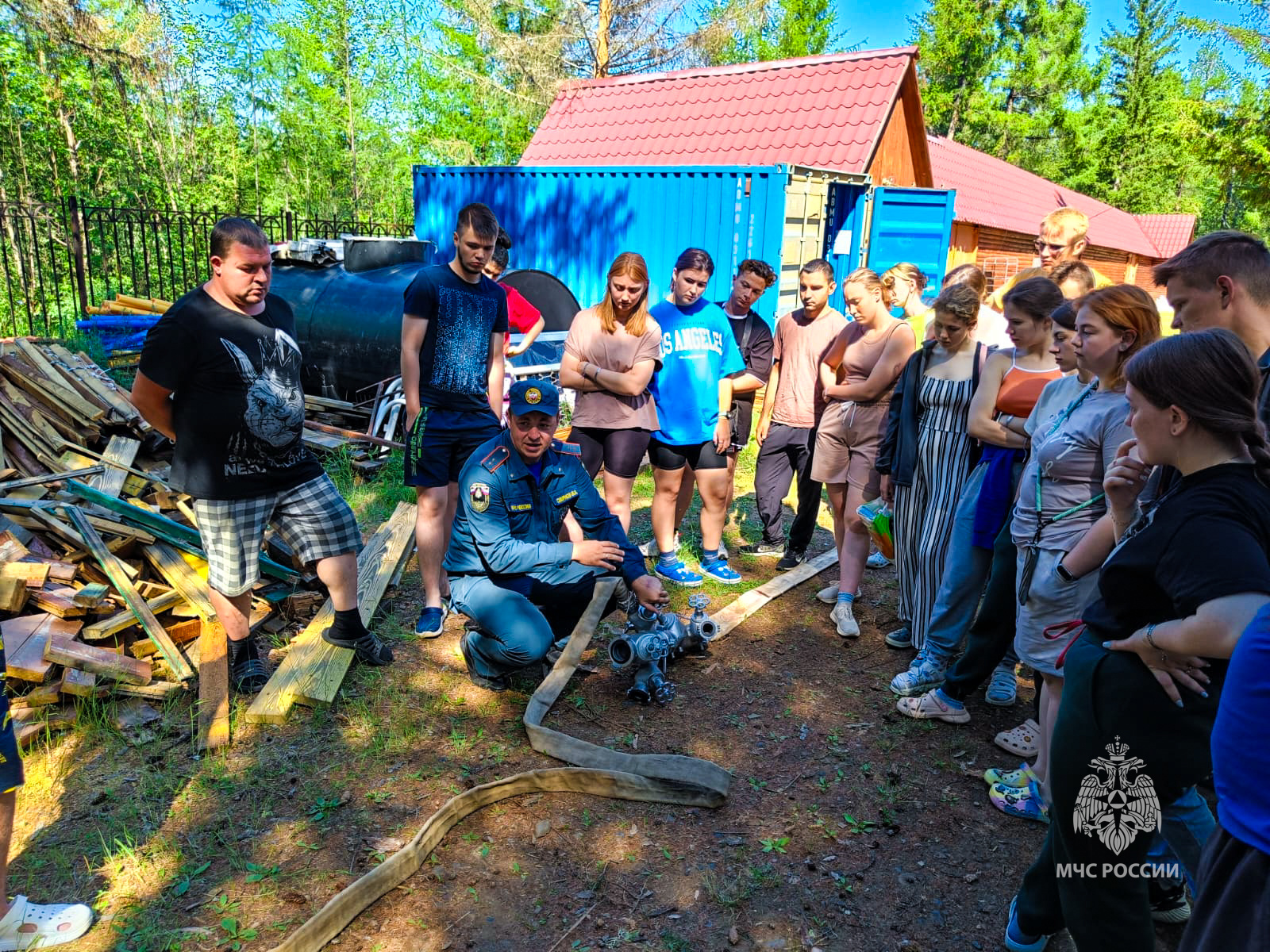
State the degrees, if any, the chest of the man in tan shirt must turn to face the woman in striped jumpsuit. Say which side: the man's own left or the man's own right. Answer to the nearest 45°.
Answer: approximately 90° to the man's own left

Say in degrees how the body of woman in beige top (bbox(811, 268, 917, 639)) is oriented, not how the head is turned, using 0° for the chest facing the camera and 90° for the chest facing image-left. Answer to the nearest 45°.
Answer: approximately 45°

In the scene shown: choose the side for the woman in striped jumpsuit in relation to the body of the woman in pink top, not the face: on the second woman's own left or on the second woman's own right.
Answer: on the second woman's own left

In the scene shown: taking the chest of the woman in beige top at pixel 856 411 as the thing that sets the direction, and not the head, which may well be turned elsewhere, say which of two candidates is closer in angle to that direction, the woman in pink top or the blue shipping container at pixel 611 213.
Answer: the woman in pink top

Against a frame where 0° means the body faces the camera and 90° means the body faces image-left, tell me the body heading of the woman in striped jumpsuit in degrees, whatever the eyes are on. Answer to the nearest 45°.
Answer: approximately 45°

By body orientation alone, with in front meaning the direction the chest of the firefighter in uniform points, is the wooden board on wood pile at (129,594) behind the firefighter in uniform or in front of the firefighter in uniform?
behind

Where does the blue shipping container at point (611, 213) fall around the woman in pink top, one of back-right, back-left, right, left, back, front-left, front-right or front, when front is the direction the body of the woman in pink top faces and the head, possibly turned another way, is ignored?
back

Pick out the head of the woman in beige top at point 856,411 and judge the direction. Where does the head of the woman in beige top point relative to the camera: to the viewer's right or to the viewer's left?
to the viewer's left

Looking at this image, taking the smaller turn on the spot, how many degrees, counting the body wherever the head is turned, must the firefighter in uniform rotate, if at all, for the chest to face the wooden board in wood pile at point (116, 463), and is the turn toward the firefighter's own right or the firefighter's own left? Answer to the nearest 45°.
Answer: approximately 180°

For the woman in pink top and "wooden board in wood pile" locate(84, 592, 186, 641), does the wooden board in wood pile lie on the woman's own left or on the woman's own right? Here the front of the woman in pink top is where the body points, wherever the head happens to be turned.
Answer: on the woman's own right

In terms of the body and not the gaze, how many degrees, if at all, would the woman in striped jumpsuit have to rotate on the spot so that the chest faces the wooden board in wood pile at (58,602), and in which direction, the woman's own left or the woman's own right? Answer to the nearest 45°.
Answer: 0° — they already face it
